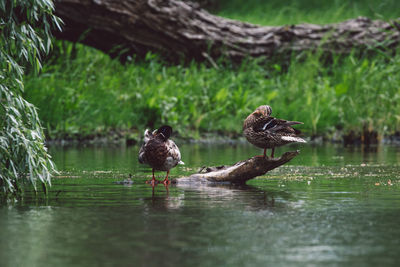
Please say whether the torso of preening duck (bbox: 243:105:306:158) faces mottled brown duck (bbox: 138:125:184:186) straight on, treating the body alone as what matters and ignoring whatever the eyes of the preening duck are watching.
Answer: yes

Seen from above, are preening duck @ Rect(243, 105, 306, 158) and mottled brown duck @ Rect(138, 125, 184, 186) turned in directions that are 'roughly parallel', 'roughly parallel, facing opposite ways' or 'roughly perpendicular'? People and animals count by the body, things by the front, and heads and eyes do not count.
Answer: roughly perpendicular

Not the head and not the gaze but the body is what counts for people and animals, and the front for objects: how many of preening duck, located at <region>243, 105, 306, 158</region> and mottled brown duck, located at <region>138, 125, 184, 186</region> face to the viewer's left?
1

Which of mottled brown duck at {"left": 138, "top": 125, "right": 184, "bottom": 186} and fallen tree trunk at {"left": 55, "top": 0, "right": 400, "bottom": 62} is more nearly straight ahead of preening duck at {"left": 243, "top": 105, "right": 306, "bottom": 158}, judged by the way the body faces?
the mottled brown duck

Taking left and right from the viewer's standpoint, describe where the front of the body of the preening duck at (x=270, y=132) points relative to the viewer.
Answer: facing to the left of the viewer
